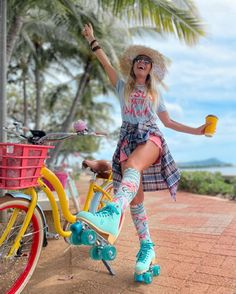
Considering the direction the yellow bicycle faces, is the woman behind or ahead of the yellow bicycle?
behind

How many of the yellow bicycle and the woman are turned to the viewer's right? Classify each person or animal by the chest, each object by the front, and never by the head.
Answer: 0

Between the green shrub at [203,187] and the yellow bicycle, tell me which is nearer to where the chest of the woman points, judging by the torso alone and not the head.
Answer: the yellow bicycle

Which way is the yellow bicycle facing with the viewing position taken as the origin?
facing the viewer and to the left of the viewer

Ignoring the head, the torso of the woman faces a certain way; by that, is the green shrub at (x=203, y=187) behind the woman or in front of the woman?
behind

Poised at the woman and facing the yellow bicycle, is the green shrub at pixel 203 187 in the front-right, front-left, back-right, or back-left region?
back-right

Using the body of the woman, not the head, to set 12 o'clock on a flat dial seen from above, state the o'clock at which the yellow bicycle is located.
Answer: The yellow bicycle is roughly at 2 o'clock from the woman.

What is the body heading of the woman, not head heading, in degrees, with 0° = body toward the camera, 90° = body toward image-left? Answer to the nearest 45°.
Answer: approximately 0°

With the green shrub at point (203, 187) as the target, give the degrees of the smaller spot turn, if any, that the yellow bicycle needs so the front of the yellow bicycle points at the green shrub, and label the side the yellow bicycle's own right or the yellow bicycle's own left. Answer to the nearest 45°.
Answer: approximately 180°
